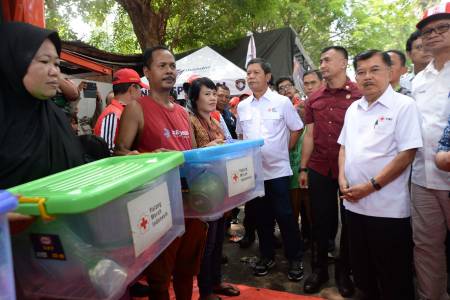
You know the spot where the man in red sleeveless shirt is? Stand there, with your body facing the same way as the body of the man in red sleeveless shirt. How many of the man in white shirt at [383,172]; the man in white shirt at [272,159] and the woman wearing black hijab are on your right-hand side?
1

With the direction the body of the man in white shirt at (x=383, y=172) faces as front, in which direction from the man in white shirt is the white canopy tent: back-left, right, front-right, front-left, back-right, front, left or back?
right

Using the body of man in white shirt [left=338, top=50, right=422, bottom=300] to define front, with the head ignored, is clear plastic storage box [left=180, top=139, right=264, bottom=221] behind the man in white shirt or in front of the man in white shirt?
in front

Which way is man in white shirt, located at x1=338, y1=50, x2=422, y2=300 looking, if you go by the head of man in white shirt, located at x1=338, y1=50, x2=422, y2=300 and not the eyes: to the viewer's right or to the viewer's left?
to the viewer's left

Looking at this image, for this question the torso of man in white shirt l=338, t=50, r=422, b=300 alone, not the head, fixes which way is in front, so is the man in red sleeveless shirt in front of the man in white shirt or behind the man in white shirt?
in front

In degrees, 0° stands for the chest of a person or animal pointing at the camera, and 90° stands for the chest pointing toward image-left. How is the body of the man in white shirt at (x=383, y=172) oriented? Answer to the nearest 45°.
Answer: approximately 45°

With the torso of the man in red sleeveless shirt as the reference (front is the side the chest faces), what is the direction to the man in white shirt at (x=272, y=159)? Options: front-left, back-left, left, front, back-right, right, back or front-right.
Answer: left

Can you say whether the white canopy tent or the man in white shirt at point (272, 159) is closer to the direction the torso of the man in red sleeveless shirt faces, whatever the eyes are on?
the man in white shirt

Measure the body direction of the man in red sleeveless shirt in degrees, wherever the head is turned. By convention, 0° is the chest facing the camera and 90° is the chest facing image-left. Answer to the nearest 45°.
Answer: approximately 315°

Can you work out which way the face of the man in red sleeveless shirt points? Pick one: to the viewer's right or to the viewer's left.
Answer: to the viewer's right

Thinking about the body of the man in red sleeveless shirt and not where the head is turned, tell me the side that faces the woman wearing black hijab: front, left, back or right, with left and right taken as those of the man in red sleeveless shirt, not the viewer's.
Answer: right
